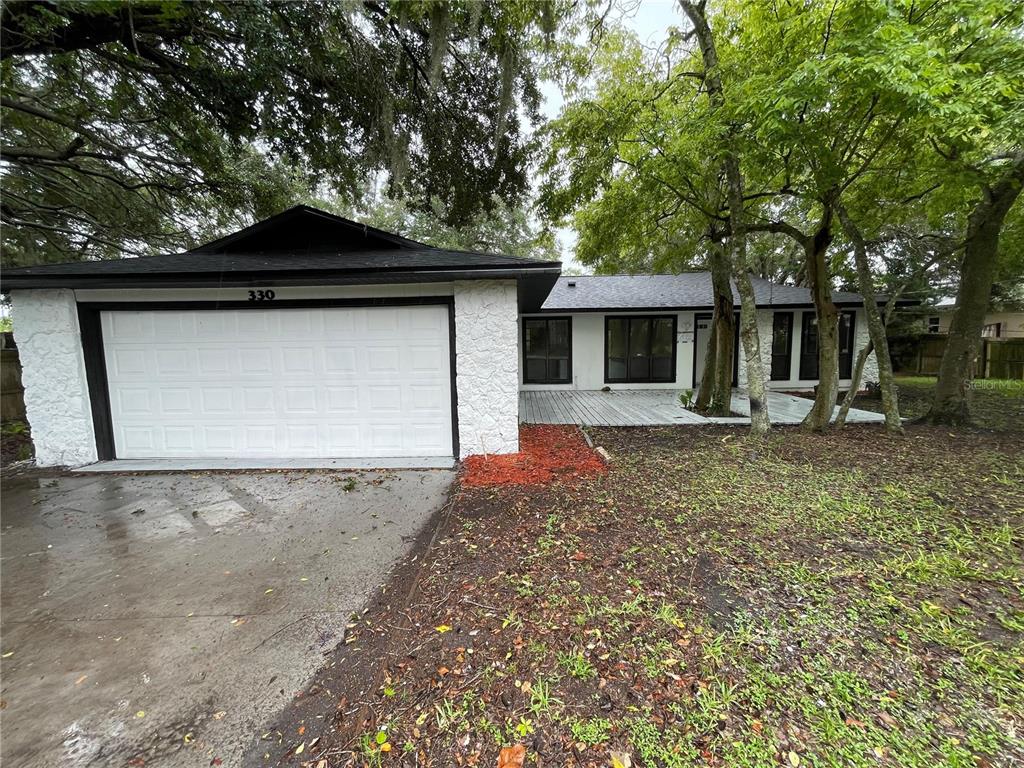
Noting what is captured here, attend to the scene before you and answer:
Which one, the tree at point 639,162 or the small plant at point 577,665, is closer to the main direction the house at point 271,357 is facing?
the small plant

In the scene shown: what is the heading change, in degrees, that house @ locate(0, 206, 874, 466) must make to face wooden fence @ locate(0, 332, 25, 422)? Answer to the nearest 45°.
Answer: approximately 135° to its right

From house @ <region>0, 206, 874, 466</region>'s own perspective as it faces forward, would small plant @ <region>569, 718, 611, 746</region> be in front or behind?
in front

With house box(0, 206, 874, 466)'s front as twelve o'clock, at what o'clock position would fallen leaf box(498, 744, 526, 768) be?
The fallen leaf is roughly at 11 o'clock from the house.

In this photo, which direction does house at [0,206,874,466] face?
toward the camera

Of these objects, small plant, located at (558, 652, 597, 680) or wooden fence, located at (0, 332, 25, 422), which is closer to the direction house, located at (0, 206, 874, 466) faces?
the small plant

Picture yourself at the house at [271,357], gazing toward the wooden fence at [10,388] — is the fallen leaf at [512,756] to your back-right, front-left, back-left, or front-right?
back-left

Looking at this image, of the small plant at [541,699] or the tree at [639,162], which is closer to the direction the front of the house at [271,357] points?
the small plant

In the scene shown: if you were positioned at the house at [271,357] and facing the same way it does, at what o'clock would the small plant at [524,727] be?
The small plant is roughly at 11 o'clock from the house.

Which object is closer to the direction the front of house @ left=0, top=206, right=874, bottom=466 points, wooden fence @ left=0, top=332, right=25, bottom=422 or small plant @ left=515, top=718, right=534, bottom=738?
the small plant

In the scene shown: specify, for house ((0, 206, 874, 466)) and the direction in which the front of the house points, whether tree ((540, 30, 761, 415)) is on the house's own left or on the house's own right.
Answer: on the house's own left

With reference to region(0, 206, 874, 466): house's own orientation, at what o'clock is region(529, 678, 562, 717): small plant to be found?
The small plant is roughly at 11 o'clock from the house.

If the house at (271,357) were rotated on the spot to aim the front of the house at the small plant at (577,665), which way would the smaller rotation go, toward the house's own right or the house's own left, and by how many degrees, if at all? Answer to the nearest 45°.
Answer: approximately 45° to the house's own left

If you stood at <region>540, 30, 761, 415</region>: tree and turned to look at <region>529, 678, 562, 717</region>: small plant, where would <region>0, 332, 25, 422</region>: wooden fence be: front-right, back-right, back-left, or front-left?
front-right
